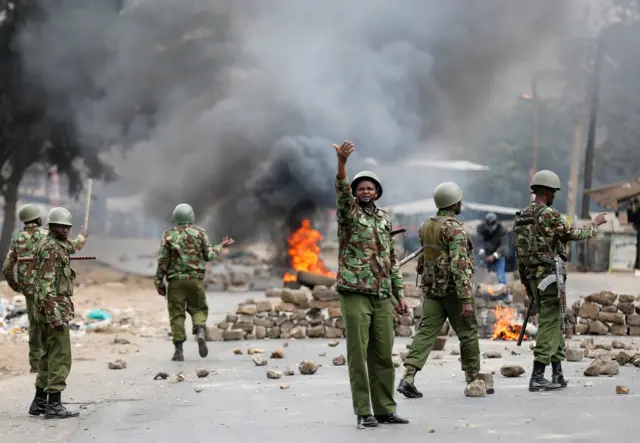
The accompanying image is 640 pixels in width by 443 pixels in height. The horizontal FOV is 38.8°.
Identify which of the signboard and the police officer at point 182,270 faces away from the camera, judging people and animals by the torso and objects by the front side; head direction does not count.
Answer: the police officer

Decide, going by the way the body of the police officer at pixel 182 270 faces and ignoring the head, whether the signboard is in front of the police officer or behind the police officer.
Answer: in front

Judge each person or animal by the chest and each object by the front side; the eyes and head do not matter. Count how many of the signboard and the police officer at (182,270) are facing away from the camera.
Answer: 1

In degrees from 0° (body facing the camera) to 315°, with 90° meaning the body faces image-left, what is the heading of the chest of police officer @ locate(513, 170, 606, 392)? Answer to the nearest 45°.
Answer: approximately 225°

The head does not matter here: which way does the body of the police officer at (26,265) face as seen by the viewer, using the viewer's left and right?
facing away from the viewer and to the right of the viewer

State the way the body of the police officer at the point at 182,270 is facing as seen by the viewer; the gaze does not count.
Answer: away from the camera

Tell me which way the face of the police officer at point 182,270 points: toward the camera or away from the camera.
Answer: away from the camera
